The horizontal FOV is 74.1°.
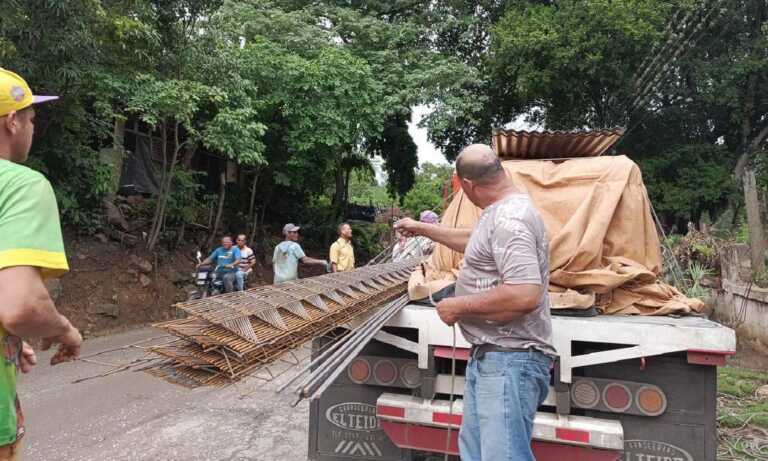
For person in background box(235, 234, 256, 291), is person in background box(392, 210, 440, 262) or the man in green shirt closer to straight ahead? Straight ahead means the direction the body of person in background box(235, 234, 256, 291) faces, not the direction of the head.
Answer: the man in green shirt

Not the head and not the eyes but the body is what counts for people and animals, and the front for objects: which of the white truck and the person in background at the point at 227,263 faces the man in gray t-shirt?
the person in background

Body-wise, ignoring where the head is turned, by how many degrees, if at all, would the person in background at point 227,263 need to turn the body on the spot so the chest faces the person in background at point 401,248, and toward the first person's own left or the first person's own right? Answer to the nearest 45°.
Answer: approximately 45° to the first person's own left

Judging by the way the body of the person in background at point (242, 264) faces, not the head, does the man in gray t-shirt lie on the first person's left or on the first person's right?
on the first person's left

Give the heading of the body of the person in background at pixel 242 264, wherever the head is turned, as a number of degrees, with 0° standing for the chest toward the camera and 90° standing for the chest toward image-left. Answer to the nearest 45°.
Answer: approximately 45°

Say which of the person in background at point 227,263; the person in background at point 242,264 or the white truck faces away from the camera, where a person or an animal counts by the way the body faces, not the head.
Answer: the white truck

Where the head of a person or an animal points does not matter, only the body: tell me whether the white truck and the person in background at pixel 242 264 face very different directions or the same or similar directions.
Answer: very different directions

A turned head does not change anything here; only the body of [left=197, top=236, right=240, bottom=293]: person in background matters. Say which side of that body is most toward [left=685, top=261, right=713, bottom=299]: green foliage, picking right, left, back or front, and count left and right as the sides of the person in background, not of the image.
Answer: left

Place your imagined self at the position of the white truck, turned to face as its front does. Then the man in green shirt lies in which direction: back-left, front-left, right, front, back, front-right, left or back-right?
back-left

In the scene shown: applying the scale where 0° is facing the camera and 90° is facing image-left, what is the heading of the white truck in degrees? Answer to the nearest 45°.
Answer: approximately 180°

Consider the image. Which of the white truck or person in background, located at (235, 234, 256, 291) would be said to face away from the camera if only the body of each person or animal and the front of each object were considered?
the white truck

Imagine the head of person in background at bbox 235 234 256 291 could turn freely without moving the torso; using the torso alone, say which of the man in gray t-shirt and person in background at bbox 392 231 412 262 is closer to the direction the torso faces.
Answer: the man in gray t-shirt

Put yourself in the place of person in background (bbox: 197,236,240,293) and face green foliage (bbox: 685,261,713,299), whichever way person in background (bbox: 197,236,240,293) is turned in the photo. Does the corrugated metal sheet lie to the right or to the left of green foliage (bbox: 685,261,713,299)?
right

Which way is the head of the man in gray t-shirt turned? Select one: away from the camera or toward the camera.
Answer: away from the camera

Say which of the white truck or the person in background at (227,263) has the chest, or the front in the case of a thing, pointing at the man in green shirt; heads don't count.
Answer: the person in background
